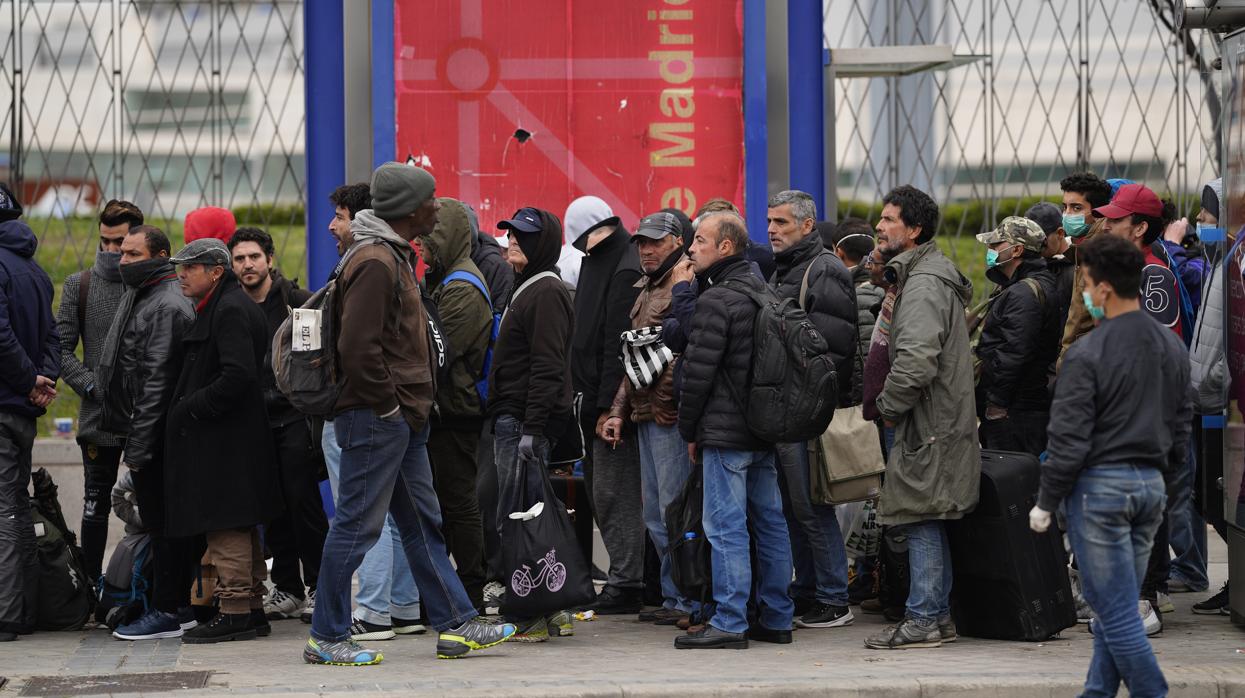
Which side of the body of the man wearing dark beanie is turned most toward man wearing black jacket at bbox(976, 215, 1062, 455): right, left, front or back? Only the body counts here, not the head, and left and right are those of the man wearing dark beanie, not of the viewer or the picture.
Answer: front

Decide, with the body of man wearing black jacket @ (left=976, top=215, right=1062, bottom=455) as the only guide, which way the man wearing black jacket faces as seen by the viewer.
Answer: to the viewer's left

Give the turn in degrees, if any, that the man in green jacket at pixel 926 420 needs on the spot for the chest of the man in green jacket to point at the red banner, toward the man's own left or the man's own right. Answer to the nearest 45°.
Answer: approximately 45° to the man's own right

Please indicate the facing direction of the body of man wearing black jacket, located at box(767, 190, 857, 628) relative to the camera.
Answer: to the viewer's left

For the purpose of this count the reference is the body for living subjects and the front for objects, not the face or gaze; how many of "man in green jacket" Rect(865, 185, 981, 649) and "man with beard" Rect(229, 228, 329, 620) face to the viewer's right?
0

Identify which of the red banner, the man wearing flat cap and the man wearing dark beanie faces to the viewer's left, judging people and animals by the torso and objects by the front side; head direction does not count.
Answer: the man wearing flat cap

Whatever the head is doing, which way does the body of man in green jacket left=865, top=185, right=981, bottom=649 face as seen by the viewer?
to the viewer's left

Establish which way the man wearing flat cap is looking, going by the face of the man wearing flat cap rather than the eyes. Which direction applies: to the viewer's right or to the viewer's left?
to the viewer's left

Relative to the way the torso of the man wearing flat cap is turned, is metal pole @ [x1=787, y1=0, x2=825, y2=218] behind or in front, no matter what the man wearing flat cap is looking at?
behind

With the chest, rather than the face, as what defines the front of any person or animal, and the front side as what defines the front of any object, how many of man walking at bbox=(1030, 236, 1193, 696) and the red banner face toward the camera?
1

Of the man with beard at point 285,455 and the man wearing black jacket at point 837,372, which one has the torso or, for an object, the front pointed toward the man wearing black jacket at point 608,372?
the man wearing black jacket at point 837,372

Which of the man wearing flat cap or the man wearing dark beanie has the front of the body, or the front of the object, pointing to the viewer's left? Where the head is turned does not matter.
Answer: the man wearing flat cap

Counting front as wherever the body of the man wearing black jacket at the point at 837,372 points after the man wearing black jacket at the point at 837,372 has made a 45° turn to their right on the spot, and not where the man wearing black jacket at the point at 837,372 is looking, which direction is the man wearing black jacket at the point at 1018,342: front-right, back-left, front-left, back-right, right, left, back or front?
back-right
